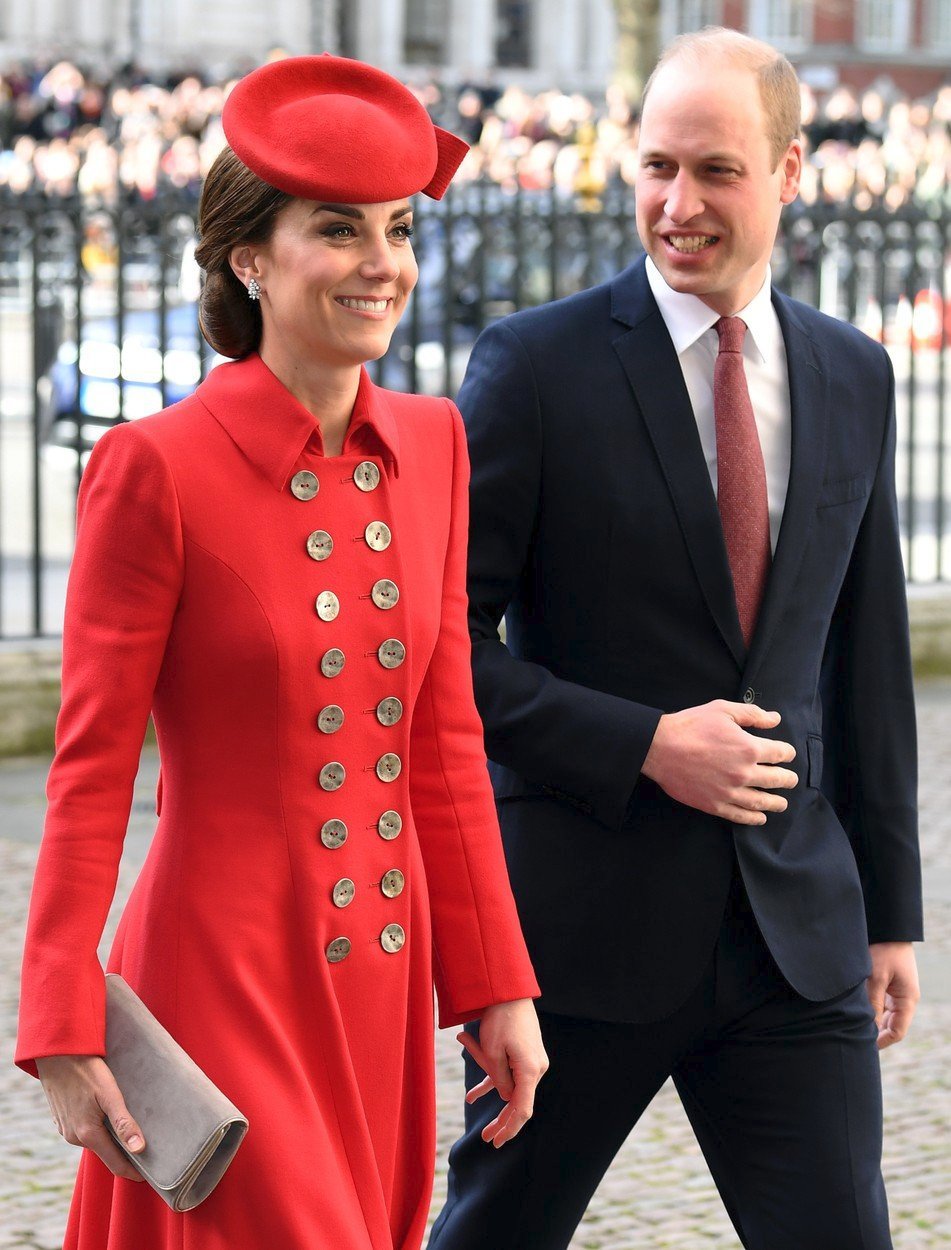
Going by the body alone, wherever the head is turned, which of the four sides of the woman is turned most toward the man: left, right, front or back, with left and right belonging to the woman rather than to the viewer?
left

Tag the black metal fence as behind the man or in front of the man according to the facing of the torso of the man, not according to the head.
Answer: behind

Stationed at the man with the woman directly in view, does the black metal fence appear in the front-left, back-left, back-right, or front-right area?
back-right

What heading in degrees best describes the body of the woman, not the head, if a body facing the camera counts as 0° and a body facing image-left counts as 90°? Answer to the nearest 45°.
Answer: approximately 315°

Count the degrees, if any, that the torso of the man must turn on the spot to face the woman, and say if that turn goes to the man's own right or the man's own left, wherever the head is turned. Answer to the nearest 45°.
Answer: approximately 90° to the man's own right

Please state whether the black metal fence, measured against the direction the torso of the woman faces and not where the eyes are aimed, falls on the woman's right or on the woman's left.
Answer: on the woman's left

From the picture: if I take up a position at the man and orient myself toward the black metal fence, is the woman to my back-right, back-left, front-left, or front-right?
back-left
